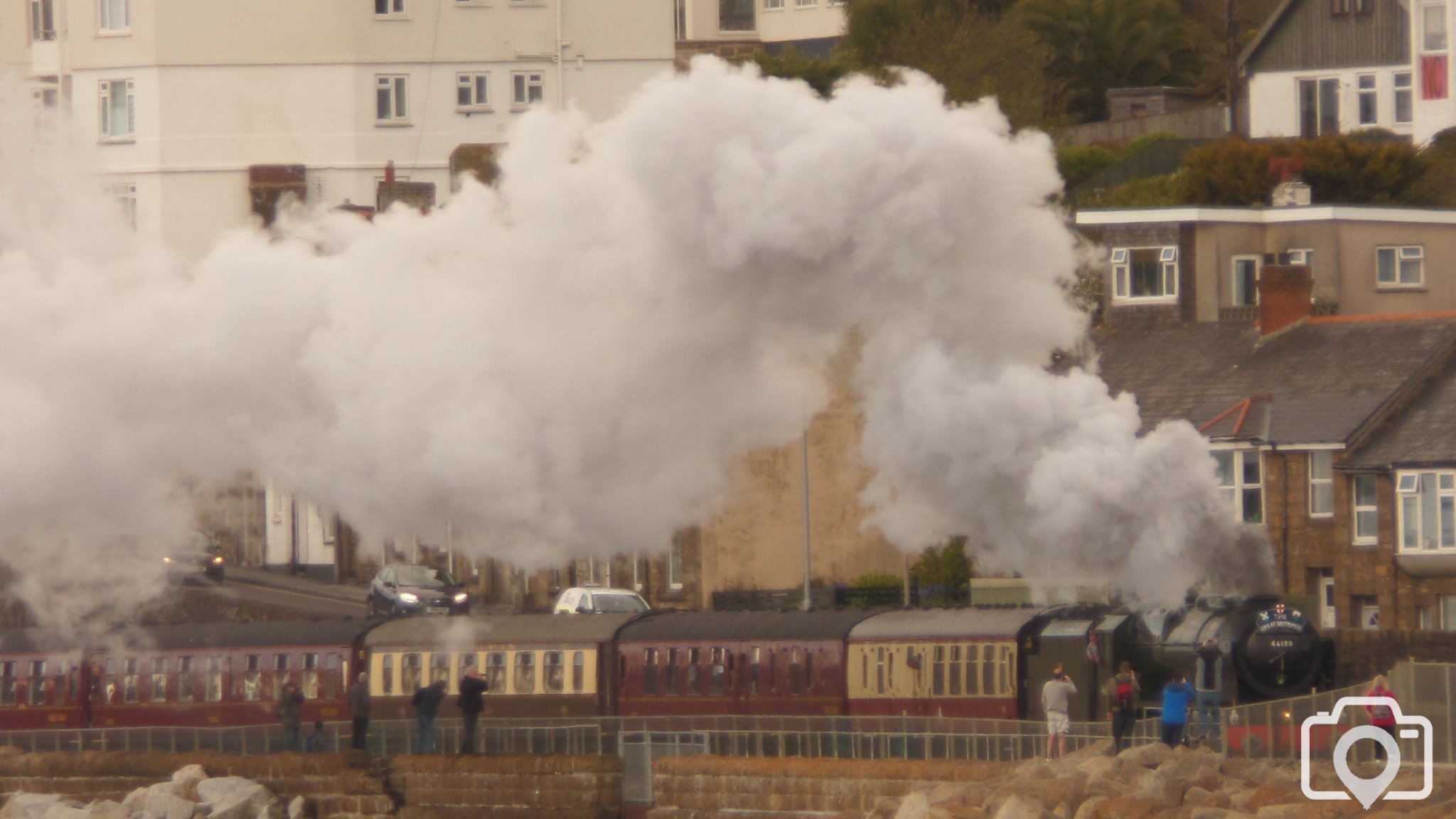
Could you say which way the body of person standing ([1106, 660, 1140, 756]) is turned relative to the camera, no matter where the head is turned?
away from the camera

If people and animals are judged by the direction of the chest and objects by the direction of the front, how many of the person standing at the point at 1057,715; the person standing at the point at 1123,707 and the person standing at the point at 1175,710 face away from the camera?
3

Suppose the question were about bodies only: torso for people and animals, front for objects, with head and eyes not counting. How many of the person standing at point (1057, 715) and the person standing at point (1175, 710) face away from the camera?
2

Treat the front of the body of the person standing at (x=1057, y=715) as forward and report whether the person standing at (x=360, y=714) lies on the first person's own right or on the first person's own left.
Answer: on the first person's own left

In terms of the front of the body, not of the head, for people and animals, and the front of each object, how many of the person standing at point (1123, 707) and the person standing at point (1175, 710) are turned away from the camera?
2

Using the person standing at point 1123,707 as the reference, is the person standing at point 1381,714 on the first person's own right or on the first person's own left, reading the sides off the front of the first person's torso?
on the first person's own right

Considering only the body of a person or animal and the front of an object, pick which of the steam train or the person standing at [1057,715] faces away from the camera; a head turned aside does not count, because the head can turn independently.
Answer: the person standing

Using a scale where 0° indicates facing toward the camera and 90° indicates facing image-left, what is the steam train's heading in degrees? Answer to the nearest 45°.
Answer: approximately 315°

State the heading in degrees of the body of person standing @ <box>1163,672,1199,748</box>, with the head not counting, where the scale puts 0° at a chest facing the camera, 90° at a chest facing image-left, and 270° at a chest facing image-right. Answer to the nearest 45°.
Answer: approximately 180°

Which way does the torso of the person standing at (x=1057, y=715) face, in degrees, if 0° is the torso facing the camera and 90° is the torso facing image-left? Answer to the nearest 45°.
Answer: approximately 180°

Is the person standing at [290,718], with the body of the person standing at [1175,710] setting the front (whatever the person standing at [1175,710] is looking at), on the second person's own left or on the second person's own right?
on the second person's own left
